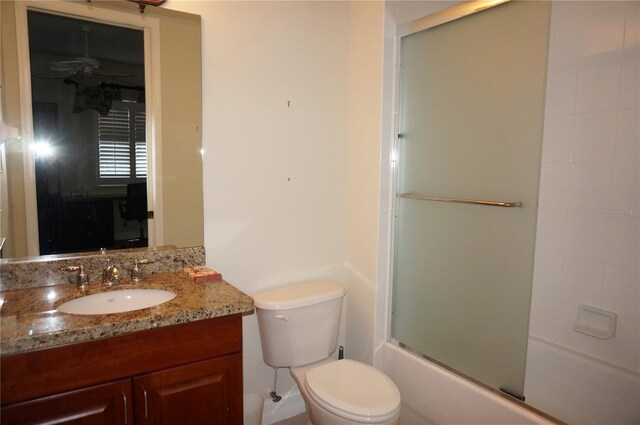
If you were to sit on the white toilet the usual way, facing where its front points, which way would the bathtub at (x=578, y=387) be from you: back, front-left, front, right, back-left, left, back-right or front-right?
front-left

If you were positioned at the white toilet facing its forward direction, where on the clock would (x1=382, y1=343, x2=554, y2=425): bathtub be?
The bathtub is roughly at 10 o'clock from the white toilet.

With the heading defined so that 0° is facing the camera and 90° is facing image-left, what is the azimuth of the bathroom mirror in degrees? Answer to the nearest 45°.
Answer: approximately 0°

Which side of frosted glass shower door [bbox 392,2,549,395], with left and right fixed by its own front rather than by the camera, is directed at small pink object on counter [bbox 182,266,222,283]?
front

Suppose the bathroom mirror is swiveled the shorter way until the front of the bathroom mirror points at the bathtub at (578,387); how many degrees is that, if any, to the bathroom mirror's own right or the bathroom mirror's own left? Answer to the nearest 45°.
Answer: approximately 45° to the bathroom mirror's own left

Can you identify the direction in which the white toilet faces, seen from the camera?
facing the viewer and to the right of the viewer

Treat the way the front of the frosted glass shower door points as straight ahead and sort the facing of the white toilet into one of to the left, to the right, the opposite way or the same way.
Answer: to the left

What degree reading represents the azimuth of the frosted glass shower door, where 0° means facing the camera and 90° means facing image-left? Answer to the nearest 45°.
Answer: approximately 45°

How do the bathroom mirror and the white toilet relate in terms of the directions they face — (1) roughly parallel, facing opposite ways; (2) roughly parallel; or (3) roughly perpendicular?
roughly parallel

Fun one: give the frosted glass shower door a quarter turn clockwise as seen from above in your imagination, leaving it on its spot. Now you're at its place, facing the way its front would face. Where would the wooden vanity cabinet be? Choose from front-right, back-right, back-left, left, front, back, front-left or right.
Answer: left
